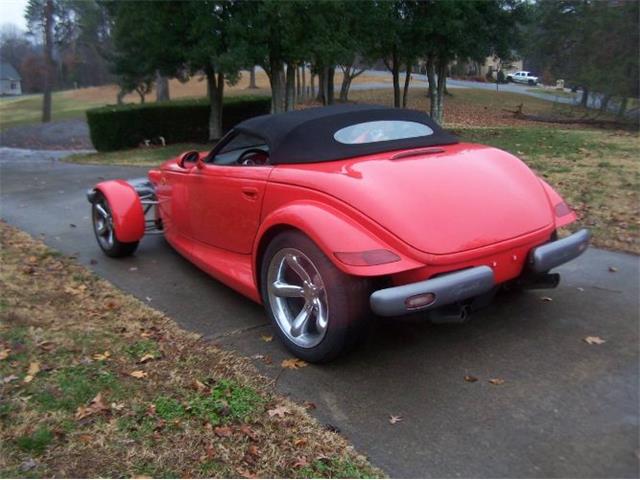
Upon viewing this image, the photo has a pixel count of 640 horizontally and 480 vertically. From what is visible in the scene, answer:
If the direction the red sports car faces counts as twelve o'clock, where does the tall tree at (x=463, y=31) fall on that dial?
The tall tree is roughly at 2 o'clock from the red sports car.

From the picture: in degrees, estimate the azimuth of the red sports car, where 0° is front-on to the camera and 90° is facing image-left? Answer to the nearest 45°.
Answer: approximately 135°

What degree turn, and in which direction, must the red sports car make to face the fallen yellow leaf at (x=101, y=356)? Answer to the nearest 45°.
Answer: approximately 45° to its left

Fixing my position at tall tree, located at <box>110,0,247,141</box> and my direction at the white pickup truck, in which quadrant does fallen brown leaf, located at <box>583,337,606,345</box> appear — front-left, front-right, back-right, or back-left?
back-right

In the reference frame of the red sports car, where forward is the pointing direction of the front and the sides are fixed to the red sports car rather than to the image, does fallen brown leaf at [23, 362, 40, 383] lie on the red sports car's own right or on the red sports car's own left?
on the red sports car's own left

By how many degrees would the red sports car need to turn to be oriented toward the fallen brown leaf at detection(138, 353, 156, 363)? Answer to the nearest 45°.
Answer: approximately 45° to its left
